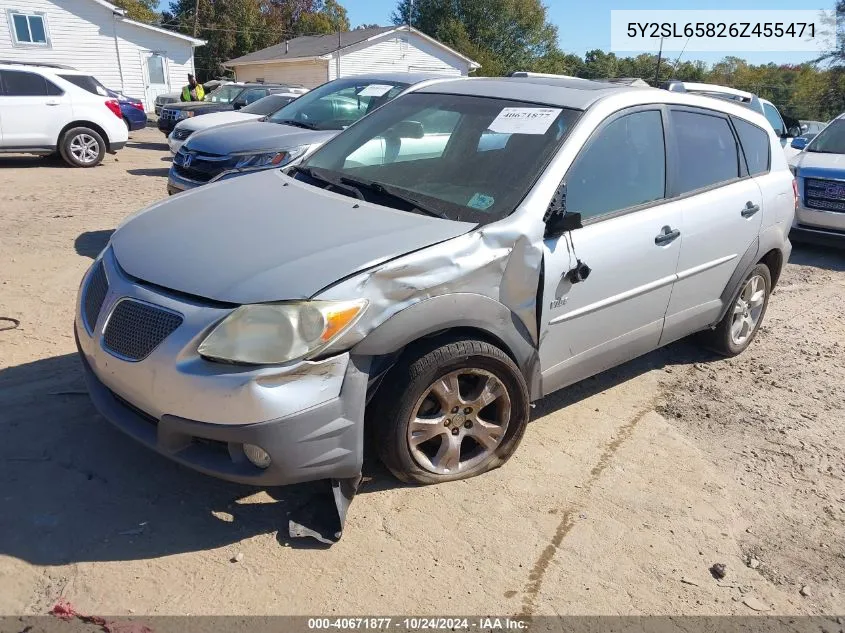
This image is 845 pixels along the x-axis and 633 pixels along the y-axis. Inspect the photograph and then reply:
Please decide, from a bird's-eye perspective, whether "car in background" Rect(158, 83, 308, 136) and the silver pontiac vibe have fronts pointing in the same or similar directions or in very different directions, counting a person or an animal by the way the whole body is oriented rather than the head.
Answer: same or similar directions

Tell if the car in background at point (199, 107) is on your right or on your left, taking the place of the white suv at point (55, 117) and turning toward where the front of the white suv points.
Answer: on your right

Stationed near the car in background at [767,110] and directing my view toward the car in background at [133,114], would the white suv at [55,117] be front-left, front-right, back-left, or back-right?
front-left

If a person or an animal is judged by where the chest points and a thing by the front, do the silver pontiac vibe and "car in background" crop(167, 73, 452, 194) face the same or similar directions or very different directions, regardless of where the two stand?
same or similar directions

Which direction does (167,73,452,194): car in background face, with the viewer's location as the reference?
facing the viewer and to the left of the viewer

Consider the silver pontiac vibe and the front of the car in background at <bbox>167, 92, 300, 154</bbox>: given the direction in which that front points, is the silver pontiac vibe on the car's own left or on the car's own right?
on the car's own left

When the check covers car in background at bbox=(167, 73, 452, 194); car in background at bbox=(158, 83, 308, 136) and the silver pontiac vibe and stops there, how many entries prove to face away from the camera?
0

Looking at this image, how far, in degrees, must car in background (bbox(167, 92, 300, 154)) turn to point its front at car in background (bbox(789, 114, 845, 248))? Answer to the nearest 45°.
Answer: approximately 90° to its left

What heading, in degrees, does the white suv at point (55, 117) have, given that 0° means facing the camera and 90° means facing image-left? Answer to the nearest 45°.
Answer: approximately 90°

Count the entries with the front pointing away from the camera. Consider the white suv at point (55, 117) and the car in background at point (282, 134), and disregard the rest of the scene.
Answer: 0

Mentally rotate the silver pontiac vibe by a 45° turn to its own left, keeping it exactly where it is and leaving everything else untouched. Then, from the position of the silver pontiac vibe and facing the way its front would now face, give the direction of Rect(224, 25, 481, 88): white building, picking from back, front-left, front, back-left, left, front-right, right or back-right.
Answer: back

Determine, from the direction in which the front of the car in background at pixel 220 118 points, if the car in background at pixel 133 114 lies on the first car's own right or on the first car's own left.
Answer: on the first car's own right

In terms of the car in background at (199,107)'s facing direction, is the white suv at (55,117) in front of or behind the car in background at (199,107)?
in front

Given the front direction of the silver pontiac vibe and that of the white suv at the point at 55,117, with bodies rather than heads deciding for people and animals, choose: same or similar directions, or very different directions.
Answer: same or similar directions
